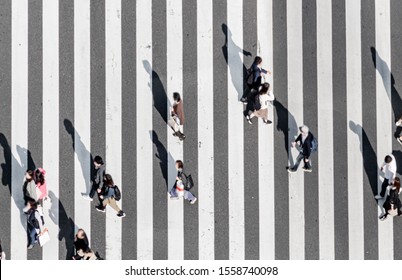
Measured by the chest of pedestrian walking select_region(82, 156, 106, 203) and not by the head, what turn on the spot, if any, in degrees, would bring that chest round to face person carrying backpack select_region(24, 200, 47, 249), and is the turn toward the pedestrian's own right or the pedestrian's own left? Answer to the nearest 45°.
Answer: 0° — they already face them

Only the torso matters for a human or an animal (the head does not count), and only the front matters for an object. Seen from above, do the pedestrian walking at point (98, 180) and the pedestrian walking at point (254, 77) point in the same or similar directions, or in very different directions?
very different directions
